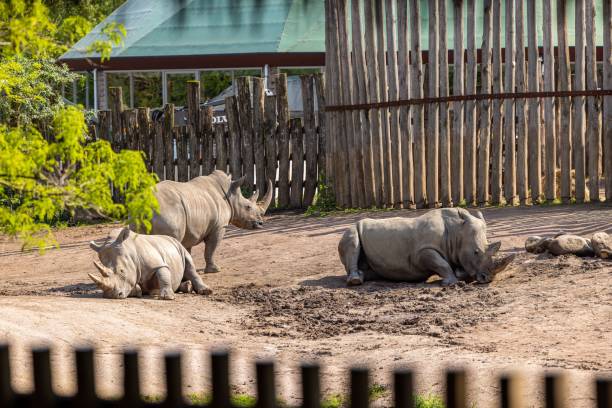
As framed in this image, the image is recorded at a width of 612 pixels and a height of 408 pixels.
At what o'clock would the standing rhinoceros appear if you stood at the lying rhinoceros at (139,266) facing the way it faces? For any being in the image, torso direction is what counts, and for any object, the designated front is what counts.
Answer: The standing rhinoceros is roughly at 5 o'clock from the lying rhinoceros.

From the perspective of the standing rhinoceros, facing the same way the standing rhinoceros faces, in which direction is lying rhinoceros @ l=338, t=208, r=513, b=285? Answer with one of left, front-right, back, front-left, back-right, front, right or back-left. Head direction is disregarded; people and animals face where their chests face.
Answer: front-right

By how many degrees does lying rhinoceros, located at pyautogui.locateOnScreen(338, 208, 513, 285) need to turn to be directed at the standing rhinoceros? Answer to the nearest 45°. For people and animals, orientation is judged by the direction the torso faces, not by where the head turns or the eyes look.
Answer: approximately 135° to its left

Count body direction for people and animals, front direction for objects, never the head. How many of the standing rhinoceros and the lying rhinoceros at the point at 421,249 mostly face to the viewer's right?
2

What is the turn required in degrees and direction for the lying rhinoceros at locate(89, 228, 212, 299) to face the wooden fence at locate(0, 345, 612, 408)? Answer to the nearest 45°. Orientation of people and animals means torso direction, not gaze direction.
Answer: approximately 45° to its left

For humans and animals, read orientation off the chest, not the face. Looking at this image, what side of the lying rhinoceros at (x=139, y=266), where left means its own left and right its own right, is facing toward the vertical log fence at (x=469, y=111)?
back

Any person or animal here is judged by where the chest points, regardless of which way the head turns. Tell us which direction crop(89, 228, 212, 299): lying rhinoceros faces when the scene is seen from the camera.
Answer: facing the viewer and to the left of the viewer

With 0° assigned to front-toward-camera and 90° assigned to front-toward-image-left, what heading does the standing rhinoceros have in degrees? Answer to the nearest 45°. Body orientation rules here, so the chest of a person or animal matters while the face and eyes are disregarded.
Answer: approximately 270°

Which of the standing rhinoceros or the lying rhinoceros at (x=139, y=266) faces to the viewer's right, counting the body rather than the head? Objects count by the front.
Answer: the standing rhinoceros

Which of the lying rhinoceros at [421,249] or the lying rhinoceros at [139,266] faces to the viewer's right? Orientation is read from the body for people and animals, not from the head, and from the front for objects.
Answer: the lying rhinoceros at [421,249]

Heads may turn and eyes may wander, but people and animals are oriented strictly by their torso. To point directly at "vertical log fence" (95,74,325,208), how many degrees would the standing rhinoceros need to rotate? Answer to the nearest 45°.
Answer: approximately 90° to its left

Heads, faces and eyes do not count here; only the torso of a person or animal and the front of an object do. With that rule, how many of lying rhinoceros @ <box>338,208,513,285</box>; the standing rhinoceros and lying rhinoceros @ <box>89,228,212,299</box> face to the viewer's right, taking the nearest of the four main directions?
2

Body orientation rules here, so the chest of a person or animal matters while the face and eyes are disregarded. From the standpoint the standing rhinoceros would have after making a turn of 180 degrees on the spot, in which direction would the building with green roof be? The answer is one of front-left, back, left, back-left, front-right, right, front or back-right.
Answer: right

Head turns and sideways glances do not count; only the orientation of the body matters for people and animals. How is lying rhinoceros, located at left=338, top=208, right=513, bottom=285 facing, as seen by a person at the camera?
facing to the right of the viewer
